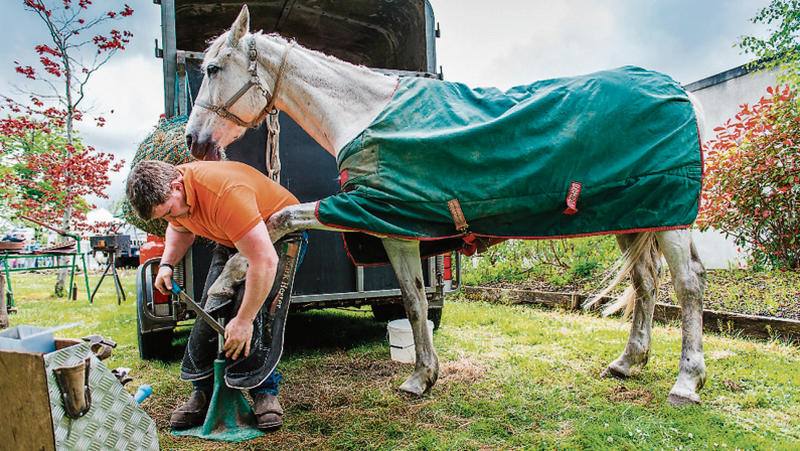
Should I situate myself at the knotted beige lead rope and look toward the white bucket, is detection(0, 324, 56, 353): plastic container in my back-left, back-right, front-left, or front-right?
back-right

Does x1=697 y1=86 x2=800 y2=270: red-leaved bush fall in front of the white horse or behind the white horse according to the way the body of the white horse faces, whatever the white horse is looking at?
behind

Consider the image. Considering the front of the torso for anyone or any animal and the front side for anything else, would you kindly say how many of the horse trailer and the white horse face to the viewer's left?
1

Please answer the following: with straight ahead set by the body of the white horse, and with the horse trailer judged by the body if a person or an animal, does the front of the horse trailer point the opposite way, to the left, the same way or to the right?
to the right

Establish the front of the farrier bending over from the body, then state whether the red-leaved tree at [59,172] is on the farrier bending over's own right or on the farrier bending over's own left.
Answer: on the farrier bending over's own right

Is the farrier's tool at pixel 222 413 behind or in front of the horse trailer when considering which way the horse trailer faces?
behind

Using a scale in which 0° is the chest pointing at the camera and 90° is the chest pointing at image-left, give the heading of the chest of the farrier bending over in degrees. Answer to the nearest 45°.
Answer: approximately 45°

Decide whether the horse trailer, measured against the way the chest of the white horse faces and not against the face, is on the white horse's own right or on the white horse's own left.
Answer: on the white horse's own right

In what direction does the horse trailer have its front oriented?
away from the camera

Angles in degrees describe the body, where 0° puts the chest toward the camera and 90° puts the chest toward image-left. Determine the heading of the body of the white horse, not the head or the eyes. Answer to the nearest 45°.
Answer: approximately 90°
